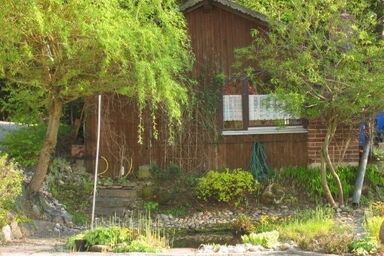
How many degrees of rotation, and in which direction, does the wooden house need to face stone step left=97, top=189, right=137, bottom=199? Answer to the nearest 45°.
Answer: approximately 45° to its right

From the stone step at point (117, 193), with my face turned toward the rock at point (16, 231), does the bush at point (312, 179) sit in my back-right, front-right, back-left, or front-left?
back-left

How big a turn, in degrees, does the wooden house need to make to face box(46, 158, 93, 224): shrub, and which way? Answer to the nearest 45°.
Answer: approximately 90° to its right

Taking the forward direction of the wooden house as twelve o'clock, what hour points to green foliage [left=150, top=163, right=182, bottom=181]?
The green foliage is roughly at 2 o'clock from the wooden house.

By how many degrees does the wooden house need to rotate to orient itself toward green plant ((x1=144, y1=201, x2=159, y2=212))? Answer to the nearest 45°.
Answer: approximately 45° to its right

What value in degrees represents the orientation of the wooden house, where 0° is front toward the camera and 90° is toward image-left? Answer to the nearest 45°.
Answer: approximately 0°

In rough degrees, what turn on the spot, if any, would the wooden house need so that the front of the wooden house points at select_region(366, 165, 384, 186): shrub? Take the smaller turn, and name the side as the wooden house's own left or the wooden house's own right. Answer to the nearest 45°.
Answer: approximately 90° to the wooden house's own left
